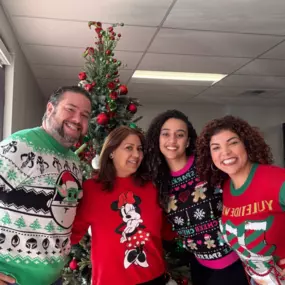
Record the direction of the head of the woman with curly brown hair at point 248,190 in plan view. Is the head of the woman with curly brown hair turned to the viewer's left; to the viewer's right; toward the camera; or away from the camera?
toward the camera

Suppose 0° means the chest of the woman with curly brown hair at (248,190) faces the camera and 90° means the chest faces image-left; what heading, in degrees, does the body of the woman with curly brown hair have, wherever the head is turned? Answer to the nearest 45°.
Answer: approximately 45°

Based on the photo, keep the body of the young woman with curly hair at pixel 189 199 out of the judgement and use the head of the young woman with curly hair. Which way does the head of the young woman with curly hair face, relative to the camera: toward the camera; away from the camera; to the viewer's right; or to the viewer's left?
toward the camera

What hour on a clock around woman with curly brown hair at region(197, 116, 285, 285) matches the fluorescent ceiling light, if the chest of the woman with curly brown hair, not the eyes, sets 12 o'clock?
The fluorescent ceiling light is roughly at 4 o'clock from the woman with curly brown hair.
